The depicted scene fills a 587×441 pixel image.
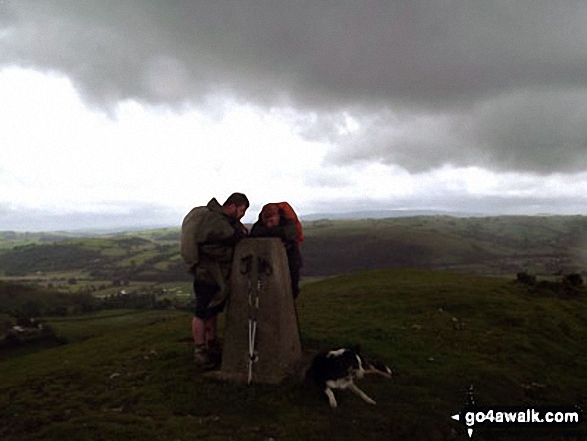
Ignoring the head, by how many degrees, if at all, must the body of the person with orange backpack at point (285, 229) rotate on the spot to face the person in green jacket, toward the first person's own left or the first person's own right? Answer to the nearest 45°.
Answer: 0° — they already face them
